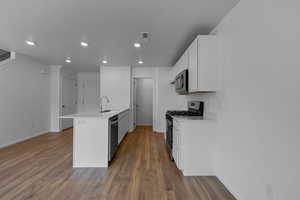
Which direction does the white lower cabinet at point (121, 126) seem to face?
to the viewer's right

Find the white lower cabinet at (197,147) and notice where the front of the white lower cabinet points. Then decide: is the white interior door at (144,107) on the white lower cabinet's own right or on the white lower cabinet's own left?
on the white lower cabinet's own right

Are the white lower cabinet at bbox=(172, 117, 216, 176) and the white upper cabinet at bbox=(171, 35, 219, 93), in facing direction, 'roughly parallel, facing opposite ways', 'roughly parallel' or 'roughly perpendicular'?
roughly parallel

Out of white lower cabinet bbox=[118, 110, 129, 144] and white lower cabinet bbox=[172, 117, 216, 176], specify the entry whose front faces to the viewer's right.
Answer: white lower cabinet bbox=[118, 110, 129, 144]

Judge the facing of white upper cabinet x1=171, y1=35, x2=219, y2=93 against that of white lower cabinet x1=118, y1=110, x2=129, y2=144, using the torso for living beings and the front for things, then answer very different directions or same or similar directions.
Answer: very different directions

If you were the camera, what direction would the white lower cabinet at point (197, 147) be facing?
facing to the left of the viewer

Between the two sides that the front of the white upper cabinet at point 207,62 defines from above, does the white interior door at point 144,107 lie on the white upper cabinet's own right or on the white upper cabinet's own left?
on the white upper cabinet's own right

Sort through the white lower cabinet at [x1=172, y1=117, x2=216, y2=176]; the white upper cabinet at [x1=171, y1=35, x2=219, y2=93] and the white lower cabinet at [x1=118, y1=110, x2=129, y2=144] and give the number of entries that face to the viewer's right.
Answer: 1

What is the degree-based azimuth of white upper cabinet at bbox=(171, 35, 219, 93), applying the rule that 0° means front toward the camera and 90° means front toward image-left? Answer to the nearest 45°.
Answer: approximately 90°

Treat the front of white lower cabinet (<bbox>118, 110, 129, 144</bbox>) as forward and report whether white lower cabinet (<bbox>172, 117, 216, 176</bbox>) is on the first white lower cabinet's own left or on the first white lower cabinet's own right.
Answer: on the first white lower cabinet's own right
